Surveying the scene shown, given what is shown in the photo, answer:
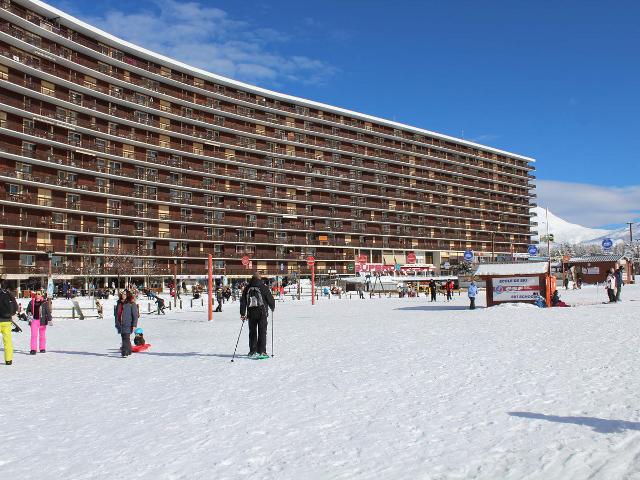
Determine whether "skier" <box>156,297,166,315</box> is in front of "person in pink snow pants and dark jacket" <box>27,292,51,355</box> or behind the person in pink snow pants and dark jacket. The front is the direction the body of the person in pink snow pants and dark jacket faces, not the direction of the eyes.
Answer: behind

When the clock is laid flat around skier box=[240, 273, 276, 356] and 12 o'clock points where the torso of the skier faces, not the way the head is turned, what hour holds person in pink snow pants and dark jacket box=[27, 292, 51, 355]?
The person in pink snow pants and dark jacket is roughly at 10 o'clock from the skier.

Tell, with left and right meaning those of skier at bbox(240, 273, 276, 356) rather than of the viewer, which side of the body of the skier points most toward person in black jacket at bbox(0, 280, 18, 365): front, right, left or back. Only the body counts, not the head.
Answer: left

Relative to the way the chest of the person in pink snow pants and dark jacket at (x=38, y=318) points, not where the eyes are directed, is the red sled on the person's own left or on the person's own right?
on the person's own left

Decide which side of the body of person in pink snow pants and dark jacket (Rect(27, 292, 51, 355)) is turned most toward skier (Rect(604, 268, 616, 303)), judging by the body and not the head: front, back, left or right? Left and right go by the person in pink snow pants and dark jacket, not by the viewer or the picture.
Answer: left

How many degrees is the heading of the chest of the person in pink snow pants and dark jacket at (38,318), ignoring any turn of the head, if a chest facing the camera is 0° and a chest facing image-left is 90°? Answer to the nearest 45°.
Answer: approximately 0°

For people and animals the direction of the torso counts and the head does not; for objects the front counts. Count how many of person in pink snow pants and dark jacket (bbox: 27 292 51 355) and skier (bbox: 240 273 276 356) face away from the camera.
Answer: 1

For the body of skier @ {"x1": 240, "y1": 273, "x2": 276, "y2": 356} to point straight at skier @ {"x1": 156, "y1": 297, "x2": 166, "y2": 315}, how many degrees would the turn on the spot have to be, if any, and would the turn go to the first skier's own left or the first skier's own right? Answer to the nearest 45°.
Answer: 0° — they already face them

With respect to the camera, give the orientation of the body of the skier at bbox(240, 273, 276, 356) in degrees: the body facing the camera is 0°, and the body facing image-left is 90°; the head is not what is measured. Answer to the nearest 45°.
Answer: approximately 180°
